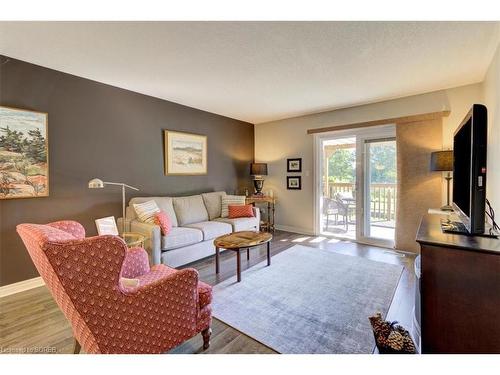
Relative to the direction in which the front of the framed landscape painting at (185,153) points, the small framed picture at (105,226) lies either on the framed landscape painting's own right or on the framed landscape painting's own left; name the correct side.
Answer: on the framed landscape painting's own right

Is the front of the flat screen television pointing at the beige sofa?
yes

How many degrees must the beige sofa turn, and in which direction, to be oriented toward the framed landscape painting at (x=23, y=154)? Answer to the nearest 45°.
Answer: approximately 135° to its right

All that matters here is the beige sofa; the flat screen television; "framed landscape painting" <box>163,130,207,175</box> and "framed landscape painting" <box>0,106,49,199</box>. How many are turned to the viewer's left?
1

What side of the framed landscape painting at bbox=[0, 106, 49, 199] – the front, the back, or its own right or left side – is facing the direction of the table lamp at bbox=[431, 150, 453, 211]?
front

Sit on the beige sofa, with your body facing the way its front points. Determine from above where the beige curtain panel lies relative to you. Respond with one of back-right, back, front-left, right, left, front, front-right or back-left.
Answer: front-left

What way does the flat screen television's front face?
to the viewer's left

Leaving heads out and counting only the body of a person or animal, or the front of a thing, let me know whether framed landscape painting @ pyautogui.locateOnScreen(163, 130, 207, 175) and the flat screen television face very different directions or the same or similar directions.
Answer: very different directions

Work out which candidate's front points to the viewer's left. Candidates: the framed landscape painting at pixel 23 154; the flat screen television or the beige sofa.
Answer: the flat screen television

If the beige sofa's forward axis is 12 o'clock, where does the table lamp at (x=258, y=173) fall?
The table lamp is roughly at 9 o'clock from the beige sofa.

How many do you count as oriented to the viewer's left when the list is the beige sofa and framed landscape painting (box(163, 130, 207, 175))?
0

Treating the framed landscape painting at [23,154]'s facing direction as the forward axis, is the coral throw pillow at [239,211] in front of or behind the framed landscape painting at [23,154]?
in front

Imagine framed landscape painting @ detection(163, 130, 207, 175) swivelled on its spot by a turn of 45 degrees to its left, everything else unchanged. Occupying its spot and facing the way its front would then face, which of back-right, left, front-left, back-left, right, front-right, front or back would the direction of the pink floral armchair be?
right

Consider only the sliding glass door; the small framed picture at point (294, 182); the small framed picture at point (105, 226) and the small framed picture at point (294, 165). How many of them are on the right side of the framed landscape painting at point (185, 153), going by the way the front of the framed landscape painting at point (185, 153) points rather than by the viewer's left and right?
1

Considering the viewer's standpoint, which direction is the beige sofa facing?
facing the viewer and to the right of the viewer
